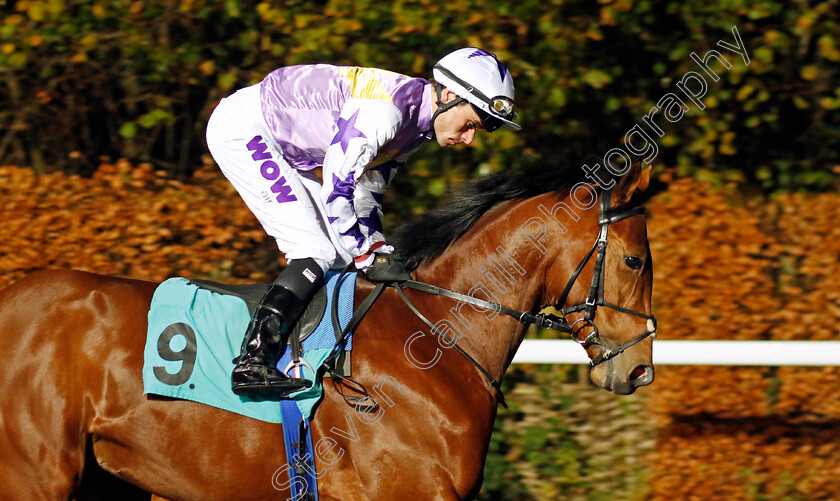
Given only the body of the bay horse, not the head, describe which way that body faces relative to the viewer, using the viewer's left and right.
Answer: facing to the right of the viewer

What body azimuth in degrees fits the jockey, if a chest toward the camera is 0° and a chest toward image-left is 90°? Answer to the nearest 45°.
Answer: approximately 270°
